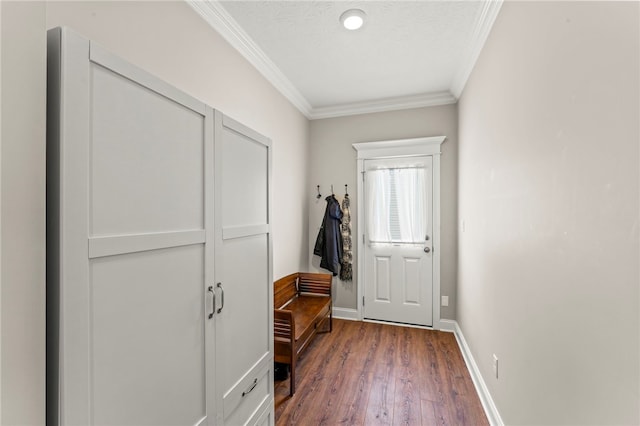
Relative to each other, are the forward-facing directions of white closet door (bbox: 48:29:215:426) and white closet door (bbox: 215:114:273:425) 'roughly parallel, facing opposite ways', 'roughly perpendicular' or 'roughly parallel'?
roughly parallel

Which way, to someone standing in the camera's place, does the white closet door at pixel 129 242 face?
facing the viewer and to the right of the viewer

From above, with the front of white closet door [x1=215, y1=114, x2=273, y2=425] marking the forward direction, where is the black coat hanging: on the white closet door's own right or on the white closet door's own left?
on the white closet door's own left

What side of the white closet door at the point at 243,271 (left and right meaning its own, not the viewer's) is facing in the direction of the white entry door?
left

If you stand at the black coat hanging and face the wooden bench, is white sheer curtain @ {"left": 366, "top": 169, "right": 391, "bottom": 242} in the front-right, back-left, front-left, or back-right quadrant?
back-left

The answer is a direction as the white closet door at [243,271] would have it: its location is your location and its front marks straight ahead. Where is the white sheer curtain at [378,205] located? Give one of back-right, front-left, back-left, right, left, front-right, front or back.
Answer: left

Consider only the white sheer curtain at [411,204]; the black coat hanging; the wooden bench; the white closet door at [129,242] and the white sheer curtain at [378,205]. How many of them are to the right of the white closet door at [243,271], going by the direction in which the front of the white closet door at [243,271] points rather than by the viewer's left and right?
1

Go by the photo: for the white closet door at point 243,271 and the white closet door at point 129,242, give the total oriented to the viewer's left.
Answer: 0

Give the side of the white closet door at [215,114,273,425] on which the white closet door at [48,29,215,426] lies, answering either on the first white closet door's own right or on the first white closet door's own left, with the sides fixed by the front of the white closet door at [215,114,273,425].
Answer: on the first white closet door's own right

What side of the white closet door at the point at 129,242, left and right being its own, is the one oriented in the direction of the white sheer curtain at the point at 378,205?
left
